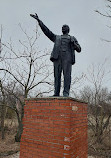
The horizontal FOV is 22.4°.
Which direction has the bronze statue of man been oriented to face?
toward the camera
